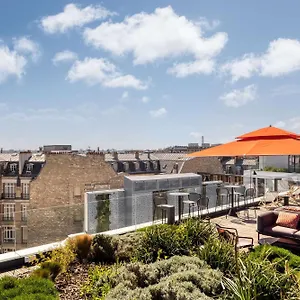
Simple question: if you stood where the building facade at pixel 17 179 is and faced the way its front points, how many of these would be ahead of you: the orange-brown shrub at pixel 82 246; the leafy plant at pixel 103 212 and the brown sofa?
3

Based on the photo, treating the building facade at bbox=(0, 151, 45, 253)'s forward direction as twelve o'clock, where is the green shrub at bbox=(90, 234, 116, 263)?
The green shrub is roughly at 12 o'clock from the building facade.

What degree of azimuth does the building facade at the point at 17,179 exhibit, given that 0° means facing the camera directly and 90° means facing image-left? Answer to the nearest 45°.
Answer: approximately 0°

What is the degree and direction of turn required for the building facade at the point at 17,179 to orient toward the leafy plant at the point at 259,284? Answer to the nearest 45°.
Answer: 0° — it already faces it

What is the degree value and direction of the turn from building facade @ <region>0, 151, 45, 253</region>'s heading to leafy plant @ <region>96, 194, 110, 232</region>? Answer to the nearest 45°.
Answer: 0° — it already faces it

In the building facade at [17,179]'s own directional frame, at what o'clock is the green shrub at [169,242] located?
The green shrub is roughly at 12 o'clock from the building facade.

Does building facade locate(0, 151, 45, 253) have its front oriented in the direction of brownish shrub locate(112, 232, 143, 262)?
yes

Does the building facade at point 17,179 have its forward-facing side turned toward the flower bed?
yes

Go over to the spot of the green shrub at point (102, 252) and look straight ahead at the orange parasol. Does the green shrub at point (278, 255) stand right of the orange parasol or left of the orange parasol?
right

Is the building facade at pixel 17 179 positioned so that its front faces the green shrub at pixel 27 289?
yes
